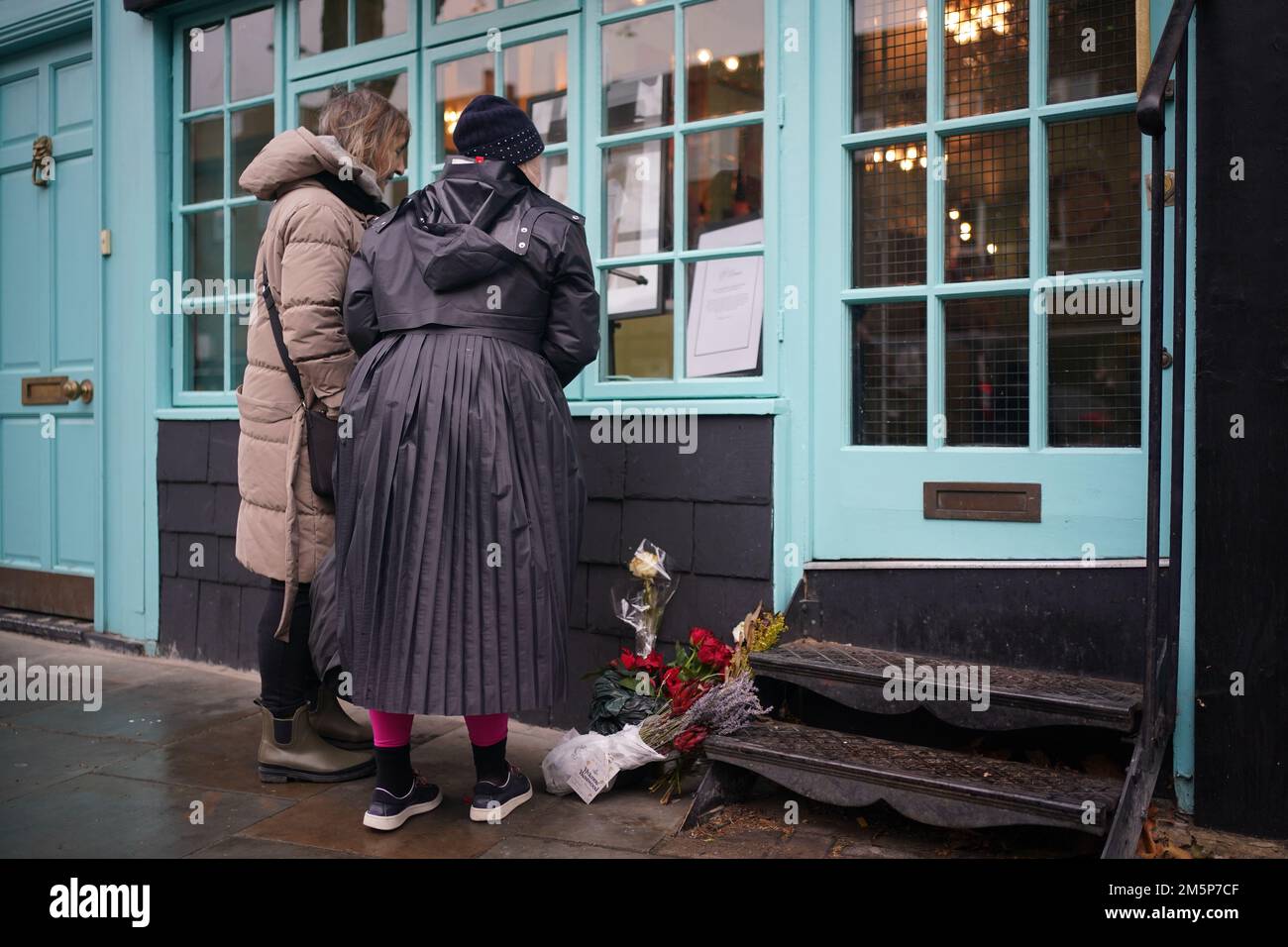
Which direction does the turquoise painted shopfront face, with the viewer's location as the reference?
facing the viewer

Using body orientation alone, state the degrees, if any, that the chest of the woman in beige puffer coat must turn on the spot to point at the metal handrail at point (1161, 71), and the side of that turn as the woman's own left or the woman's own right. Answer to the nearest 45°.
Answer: approximately 45° to the woman's own right

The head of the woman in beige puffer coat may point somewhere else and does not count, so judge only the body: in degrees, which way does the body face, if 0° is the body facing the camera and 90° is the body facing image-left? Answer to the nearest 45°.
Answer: approximately 270°

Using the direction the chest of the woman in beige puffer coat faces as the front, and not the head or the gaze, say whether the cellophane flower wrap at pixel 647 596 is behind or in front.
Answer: in front

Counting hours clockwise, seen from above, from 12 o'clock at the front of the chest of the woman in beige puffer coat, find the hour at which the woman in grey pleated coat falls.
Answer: The woman in grey pleated coat is roughly at 2 o'clock from the woman in beige puffer coat.

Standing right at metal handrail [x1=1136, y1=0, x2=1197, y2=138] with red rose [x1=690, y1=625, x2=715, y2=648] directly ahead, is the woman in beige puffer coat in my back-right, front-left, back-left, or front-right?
front-left

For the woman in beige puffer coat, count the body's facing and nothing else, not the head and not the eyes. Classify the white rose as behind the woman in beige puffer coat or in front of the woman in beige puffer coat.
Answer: in front

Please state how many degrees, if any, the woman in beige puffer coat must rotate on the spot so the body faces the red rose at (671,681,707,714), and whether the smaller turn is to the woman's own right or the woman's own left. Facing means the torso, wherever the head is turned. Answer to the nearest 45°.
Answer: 0° — they already face it
